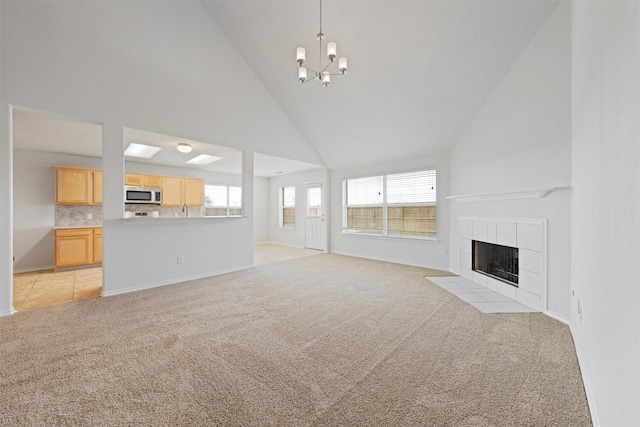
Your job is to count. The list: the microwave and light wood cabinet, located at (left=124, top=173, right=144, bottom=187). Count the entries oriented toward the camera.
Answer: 2

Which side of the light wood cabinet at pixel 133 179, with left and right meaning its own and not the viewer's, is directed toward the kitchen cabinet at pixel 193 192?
left

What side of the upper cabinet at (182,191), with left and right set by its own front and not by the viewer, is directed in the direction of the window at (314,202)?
left

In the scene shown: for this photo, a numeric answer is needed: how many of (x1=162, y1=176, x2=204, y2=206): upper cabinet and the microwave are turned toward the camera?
2

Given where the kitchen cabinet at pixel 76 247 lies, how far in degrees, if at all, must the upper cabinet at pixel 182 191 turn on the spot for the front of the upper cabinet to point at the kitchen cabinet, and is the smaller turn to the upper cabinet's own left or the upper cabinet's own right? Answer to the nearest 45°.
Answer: approximately 90° to the upper cabinet's own right

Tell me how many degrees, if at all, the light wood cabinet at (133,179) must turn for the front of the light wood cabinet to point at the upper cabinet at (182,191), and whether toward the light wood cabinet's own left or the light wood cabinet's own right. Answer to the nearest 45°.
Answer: approximately 90° to the light wood cabinet's own left

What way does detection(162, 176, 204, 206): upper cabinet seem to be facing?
toward the camera

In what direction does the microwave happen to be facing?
toward the camera

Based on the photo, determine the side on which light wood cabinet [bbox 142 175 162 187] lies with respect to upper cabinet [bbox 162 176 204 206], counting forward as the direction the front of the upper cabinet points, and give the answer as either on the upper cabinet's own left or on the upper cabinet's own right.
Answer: on the upper cabinet's own right

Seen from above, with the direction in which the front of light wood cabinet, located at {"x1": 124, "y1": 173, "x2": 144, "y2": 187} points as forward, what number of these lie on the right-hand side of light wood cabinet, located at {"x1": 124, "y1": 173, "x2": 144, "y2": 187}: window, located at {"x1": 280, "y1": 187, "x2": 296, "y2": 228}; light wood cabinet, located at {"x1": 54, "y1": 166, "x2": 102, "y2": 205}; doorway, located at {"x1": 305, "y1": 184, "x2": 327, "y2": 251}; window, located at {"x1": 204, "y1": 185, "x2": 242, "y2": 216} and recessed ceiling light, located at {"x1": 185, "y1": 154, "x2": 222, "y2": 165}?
1

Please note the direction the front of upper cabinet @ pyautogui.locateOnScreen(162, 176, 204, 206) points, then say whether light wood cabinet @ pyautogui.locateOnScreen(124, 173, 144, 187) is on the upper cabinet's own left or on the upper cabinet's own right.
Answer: on the upper cabinet's own right

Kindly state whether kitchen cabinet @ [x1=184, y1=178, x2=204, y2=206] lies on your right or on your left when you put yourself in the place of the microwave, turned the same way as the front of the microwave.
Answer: on your left

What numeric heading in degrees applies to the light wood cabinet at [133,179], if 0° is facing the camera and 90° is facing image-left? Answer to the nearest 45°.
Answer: approximately 0°

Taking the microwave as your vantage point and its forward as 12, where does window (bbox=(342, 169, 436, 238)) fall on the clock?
The window is roughly at 10 o'clock from the microwave.

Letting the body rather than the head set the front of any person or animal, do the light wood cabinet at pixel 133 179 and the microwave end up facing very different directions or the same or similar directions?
same or similar directions
